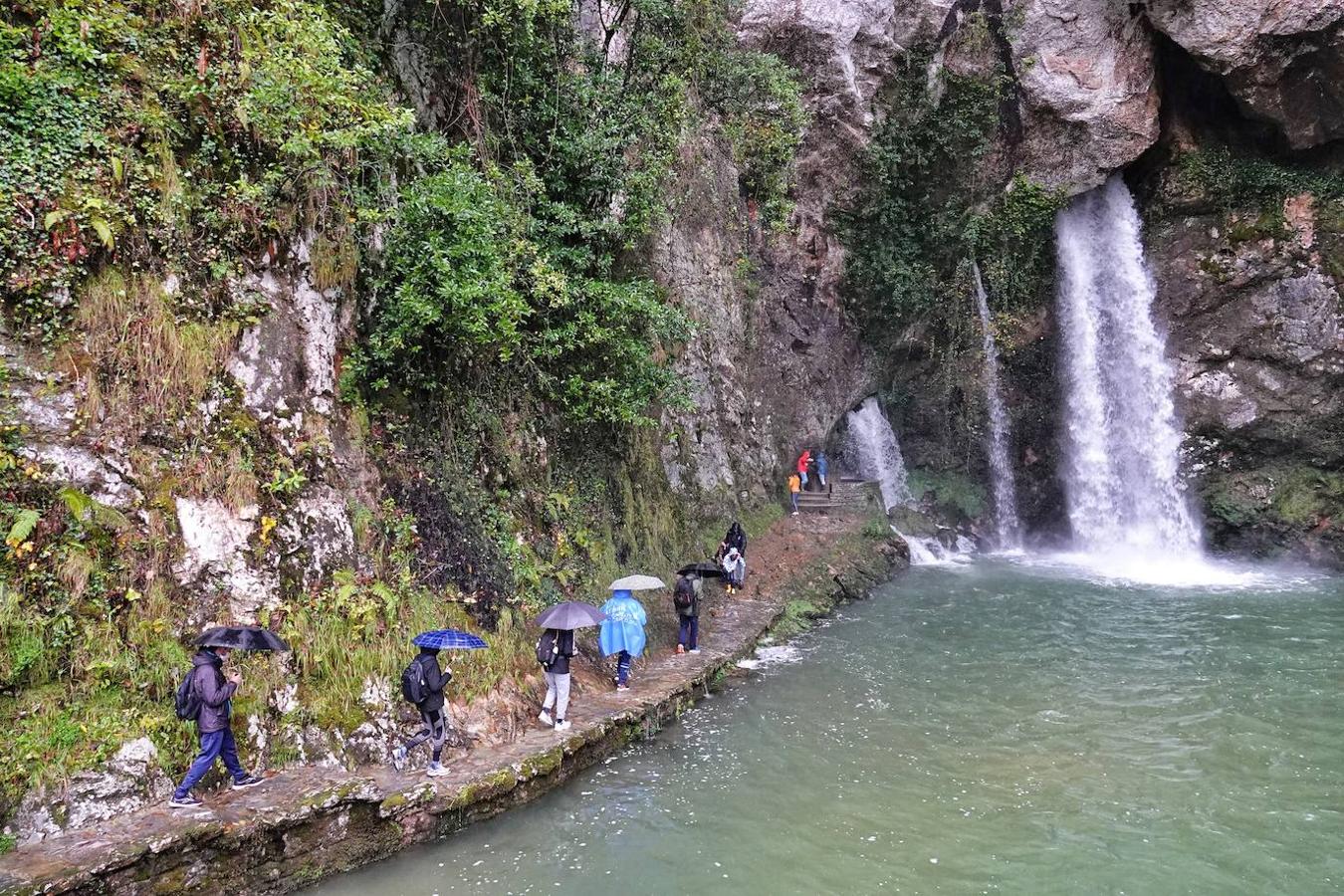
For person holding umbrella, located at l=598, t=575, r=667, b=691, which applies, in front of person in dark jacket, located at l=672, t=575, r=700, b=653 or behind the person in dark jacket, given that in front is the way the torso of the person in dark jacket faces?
behind

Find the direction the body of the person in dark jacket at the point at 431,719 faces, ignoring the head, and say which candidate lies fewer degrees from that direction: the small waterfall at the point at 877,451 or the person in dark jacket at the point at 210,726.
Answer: the small waterfall

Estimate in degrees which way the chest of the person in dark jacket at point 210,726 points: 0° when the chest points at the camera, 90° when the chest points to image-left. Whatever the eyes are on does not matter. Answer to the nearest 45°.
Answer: approximately 270°

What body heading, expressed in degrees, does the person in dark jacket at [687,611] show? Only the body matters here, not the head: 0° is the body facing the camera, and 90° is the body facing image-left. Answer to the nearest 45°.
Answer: approximately 225°

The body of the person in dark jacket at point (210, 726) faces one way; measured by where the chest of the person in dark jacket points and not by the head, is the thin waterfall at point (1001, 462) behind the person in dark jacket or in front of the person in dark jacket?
in front

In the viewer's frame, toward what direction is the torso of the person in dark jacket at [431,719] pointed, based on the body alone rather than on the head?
to the viewer's right

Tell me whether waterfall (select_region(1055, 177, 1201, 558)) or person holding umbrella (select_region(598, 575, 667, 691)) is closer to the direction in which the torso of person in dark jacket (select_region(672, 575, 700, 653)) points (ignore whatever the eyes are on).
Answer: the waterfall

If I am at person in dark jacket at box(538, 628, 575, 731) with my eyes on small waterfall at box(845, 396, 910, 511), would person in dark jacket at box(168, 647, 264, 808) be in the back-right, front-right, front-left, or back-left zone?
back-left

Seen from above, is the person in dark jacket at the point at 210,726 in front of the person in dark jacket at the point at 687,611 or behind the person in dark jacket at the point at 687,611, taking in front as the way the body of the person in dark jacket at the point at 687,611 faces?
behind

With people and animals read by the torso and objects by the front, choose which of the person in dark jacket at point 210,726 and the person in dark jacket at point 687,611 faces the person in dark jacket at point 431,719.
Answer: the person in dark jacket at point 210,726

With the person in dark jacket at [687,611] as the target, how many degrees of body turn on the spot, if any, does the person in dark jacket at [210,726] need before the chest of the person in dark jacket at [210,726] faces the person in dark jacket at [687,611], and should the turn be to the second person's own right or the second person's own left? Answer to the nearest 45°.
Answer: approximately 45° to the second person's own left

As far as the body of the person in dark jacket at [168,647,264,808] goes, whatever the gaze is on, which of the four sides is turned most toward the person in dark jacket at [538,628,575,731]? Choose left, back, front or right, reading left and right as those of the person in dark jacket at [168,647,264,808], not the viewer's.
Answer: front

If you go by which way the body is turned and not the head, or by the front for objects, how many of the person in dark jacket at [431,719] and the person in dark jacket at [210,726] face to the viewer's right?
2
